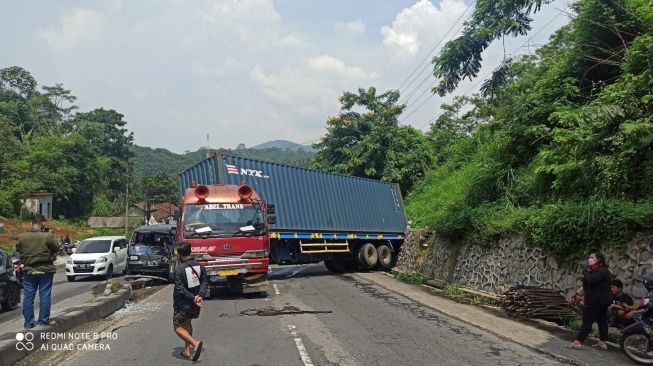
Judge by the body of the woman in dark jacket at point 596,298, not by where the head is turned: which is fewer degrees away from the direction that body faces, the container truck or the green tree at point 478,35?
the container truck

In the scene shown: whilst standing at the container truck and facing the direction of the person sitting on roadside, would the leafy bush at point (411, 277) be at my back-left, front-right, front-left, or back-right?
front-left

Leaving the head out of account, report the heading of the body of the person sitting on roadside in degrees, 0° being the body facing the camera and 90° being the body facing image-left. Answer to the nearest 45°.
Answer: approximately 45°

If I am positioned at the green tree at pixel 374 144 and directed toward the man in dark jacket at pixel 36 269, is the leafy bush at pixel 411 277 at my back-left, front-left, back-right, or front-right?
front-left

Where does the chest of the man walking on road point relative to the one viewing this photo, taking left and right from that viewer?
facing away from the viewer and to the left of the viewer

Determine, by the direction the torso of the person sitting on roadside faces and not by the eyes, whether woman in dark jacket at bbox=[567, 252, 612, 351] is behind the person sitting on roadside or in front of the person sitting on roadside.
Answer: in front

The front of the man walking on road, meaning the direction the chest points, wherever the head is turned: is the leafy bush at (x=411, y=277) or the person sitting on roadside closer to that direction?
the leafy bush

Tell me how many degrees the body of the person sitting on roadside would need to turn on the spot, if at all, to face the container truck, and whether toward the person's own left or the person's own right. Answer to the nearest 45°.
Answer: approximately 90° to the person's own right

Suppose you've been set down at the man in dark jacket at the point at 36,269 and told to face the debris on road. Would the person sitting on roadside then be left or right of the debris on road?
right

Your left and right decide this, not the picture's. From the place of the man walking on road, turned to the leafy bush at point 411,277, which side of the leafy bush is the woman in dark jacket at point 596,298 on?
right

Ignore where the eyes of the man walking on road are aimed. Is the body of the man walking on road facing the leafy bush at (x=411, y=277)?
no

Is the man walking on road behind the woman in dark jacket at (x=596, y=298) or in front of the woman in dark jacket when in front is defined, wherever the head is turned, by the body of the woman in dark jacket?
in front

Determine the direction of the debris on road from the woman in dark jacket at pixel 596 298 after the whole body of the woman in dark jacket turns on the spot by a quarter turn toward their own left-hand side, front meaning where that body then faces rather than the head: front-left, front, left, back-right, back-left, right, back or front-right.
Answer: right

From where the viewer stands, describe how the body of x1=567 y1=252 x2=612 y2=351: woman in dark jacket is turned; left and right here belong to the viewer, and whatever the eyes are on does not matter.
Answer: facing to the left of the viewer
